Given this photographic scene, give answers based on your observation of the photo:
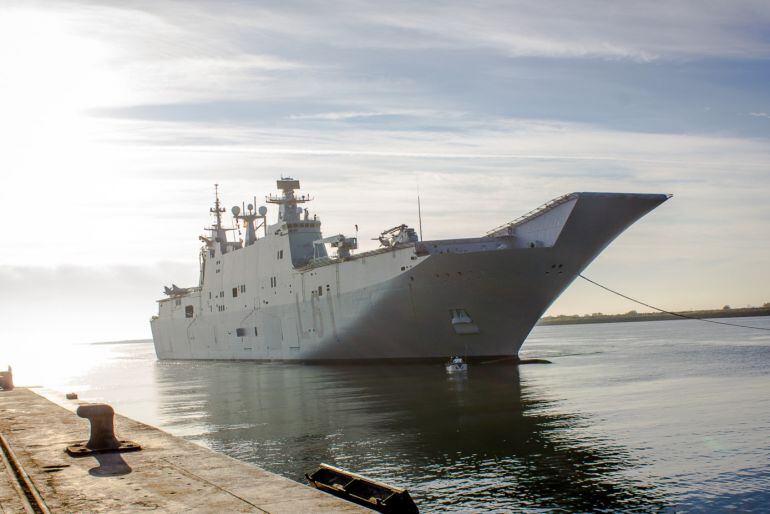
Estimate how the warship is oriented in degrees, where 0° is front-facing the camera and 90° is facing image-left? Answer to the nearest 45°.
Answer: approximately 315°

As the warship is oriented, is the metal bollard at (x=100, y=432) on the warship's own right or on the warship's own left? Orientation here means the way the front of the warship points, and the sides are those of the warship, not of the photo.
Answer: on the warship's own right

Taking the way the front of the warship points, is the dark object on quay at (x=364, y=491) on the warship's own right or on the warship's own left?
on the warship's own right

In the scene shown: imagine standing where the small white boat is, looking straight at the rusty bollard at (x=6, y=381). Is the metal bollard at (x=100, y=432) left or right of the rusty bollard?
left

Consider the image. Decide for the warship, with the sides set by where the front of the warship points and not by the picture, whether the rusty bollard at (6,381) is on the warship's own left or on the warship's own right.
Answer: on the warship's own right
